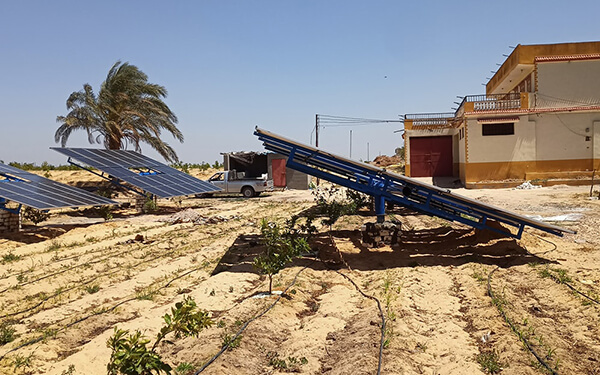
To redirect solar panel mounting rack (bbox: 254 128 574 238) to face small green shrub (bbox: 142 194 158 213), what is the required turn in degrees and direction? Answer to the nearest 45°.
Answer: approximately 135° to its left

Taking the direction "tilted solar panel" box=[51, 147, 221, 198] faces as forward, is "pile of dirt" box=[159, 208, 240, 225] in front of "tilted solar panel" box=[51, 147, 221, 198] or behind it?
in front

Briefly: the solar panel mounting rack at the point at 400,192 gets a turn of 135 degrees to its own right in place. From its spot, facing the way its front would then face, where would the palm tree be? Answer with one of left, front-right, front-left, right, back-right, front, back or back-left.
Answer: right

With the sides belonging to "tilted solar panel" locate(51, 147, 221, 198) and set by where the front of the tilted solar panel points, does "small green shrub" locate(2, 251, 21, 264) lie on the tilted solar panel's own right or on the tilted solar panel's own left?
on the tilted solar panel's own right

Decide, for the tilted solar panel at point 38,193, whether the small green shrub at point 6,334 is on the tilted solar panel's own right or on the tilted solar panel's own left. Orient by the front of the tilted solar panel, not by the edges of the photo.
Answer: on the tilted solar panel's own right

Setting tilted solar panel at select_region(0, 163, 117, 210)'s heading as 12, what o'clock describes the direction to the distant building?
The distant building is roughly at 9 o'clock from the tilted solar panel.

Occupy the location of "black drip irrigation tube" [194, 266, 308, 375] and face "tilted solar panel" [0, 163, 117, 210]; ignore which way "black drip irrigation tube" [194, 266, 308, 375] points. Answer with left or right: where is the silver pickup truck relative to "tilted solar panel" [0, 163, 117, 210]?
right

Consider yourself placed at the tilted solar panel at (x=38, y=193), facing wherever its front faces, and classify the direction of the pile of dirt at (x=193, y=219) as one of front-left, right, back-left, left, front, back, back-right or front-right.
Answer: front-left

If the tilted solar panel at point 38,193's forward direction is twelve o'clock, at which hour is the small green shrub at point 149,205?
The small green shrub is roughly at 9 o'clock from the tilted solar panel.

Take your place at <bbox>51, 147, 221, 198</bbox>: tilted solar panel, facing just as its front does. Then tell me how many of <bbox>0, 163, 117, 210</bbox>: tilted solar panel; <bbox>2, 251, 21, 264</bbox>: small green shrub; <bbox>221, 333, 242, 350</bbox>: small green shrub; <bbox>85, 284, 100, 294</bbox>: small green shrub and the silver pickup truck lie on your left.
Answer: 1

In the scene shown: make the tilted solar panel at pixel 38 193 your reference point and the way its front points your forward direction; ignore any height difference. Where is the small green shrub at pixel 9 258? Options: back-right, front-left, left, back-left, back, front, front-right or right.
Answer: front-right

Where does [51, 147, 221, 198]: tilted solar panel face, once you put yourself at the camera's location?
facing the viewer and to the right of the viewer
